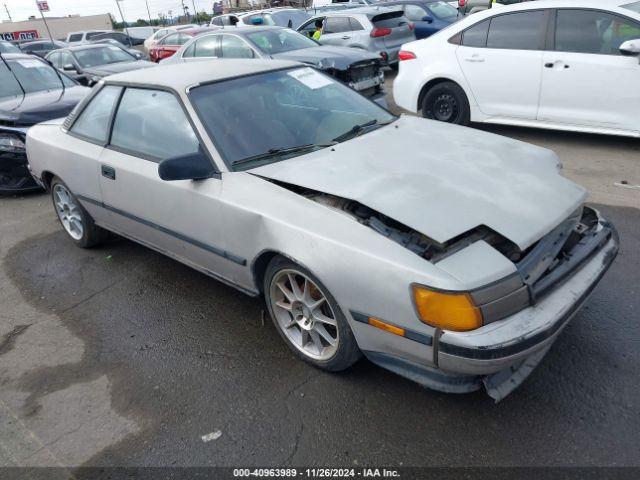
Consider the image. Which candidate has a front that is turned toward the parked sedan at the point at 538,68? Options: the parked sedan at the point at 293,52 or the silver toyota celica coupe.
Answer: the parked sedan at the point at 293,52

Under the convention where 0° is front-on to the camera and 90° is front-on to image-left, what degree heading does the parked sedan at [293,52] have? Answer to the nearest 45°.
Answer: approximately 315°

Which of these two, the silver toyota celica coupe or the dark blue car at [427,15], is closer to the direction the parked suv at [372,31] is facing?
the dark blue car

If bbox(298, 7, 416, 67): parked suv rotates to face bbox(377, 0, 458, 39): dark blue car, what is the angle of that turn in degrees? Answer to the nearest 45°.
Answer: approximately 90° to its right

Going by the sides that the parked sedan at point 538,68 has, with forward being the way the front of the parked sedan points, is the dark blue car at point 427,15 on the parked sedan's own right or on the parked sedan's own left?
on the parked sedan's own left

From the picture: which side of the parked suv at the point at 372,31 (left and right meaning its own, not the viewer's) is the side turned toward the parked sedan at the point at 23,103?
left

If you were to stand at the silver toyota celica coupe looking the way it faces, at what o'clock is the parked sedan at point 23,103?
The parked sedan is roughly at 6 o'clock from the silver toyota celica coupe.

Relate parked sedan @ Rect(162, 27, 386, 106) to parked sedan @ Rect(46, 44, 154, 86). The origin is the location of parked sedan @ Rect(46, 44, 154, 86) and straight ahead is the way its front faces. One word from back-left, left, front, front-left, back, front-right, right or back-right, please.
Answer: front

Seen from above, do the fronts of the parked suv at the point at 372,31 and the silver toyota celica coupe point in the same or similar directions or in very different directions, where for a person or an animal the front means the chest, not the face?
very different directions

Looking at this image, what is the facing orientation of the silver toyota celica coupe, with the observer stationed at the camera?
facing the viewer and to the right of the viewer

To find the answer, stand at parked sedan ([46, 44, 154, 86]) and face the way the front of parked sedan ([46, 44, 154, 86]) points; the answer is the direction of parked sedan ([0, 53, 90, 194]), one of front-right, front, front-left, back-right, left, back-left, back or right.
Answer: front-right

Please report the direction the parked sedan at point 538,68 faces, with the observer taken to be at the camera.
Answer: facing to the right of the viewer

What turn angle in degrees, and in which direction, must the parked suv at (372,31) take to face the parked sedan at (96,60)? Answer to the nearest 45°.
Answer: approximately 45° to its left
